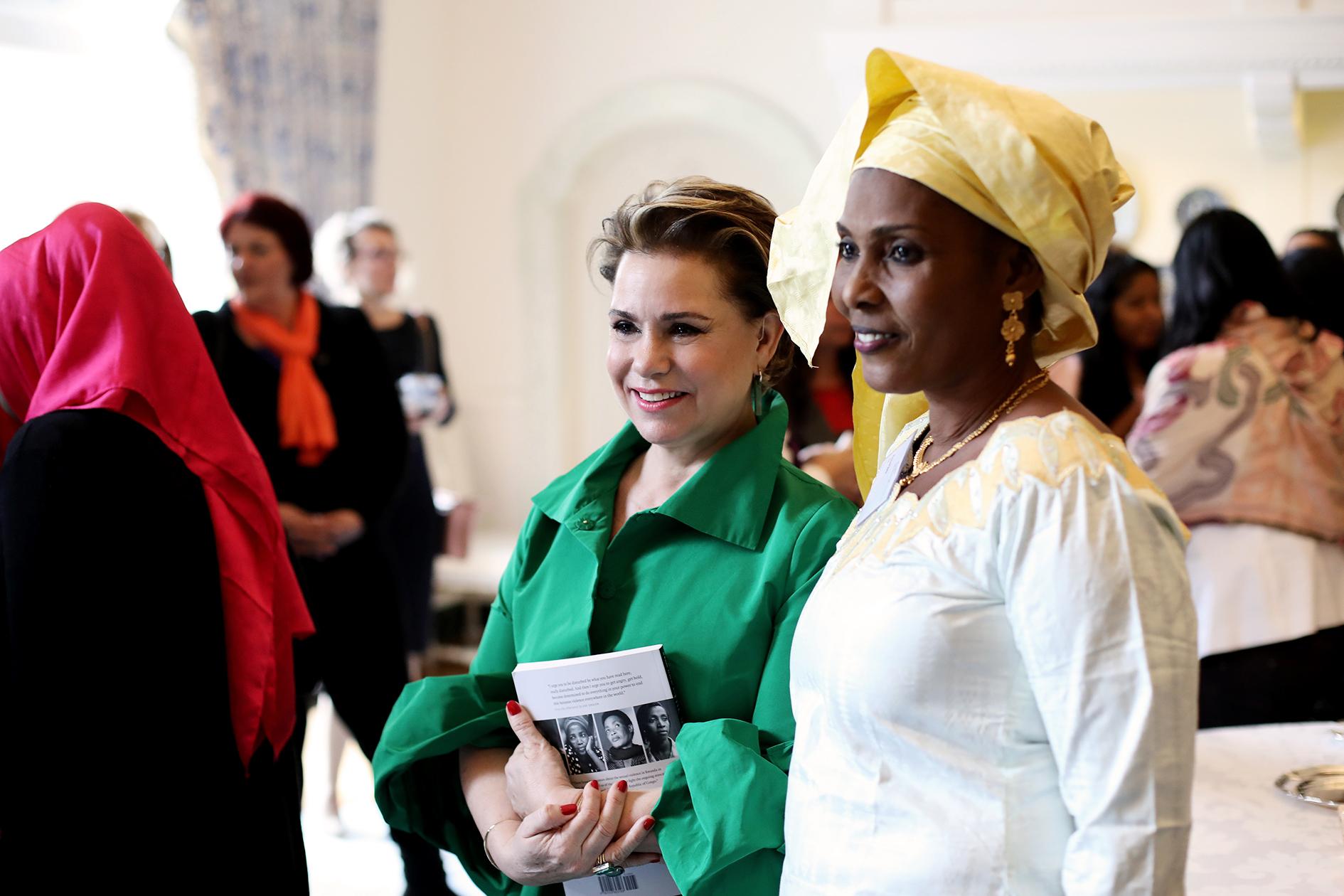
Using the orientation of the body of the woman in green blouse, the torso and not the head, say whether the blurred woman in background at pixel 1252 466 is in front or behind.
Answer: behind

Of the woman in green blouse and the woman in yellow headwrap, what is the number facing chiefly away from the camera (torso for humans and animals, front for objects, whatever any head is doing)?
0

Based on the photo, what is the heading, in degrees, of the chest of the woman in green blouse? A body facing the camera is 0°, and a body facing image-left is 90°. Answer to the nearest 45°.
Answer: approximately 45°

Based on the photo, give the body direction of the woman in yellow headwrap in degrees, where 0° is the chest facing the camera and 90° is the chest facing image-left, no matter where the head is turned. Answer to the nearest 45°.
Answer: approximately 45°

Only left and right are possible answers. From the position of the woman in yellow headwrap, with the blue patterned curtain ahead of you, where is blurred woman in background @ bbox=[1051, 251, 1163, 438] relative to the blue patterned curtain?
right

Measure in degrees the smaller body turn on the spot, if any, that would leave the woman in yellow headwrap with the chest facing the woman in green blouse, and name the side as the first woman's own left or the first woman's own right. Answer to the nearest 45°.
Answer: approximately 90° to the first woman's own right

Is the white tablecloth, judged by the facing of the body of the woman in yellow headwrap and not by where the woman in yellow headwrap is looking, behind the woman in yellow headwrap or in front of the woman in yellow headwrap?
behind

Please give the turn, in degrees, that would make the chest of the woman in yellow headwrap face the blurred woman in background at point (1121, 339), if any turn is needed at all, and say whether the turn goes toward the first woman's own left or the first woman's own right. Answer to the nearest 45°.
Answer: approximately 135° to the first woman's own right

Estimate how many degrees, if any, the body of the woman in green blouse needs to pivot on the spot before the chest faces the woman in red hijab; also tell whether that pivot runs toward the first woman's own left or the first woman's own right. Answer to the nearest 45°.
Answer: approximately 45° to the first woman's own right

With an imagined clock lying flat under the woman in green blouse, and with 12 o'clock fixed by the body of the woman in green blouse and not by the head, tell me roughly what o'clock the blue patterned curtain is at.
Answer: The blue patterned curtain is roughly at 4 o'clock from the woman in green blouse.

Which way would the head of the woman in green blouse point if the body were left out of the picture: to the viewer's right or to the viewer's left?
to the viewer's left
